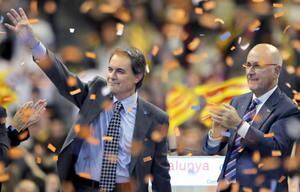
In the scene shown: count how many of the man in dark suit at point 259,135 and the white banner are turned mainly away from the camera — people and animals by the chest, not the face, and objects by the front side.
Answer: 0

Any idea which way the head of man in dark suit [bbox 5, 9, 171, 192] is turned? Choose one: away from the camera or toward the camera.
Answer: toward the camera

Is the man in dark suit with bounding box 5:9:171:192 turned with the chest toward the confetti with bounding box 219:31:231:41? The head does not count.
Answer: no

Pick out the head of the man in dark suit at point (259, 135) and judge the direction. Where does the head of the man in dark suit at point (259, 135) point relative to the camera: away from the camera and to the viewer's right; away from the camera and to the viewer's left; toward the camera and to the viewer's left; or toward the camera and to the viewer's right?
toward the camera and to the viewer's left

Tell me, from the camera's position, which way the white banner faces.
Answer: facing the viewer

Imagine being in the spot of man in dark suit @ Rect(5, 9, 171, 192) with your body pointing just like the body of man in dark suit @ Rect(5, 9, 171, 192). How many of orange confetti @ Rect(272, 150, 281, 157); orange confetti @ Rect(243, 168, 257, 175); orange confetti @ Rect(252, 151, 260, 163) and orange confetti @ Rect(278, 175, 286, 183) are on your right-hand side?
0

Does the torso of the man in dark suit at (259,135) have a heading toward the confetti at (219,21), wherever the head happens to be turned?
no

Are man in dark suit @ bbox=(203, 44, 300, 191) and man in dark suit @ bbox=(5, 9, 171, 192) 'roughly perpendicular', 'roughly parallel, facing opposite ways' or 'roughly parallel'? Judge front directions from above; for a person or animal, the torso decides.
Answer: roughly parallel

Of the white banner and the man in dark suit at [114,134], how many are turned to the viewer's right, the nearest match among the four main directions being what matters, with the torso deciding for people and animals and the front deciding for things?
0

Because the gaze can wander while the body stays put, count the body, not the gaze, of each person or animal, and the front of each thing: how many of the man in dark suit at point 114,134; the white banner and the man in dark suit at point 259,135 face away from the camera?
0

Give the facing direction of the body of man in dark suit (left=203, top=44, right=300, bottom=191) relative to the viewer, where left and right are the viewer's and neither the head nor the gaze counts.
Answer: facing the viewer and to the left of the viewer
